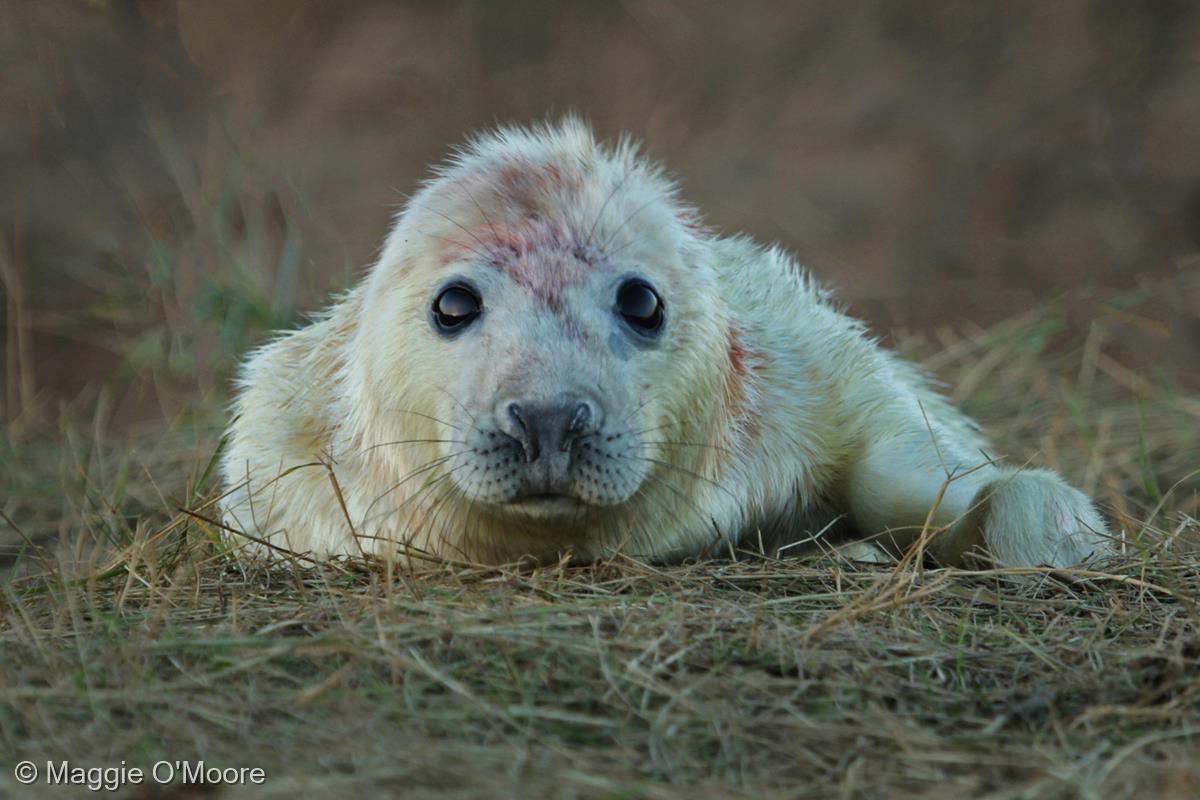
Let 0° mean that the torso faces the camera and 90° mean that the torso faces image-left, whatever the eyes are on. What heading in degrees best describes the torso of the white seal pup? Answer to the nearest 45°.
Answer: approximately 0°
